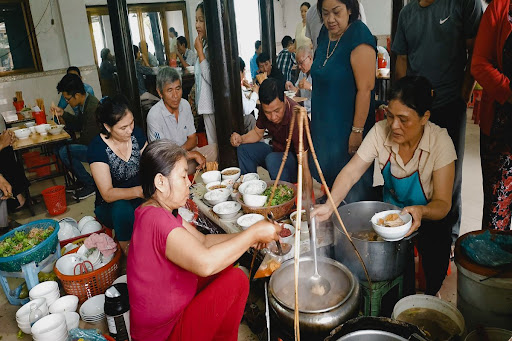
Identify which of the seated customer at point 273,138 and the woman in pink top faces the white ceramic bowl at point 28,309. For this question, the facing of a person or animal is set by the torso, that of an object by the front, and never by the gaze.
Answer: the seated customer

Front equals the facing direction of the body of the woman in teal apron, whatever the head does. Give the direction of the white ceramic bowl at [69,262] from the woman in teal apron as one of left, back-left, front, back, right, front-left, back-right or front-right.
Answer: front-right

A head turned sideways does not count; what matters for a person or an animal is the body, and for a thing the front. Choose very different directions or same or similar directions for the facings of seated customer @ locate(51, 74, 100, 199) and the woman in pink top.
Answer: very different directions

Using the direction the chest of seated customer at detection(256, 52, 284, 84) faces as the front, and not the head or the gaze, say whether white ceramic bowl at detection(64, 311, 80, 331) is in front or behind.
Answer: in front

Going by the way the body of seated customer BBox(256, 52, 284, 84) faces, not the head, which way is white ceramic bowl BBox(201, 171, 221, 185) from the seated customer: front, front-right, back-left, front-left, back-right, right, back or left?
front-left

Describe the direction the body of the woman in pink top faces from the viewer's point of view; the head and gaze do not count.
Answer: to the viewer's right

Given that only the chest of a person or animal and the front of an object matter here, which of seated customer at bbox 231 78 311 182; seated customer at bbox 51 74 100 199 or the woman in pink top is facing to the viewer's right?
the woman in pink top

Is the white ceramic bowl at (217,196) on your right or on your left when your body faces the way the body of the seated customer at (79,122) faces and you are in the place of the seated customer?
on your left

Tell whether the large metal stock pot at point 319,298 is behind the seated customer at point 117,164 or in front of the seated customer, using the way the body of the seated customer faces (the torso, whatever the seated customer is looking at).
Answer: in front

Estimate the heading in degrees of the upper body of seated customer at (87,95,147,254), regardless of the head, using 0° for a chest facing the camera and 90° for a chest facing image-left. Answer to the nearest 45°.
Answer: approximately 315°

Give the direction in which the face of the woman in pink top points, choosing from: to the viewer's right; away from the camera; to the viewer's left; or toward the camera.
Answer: to the viewer's right
